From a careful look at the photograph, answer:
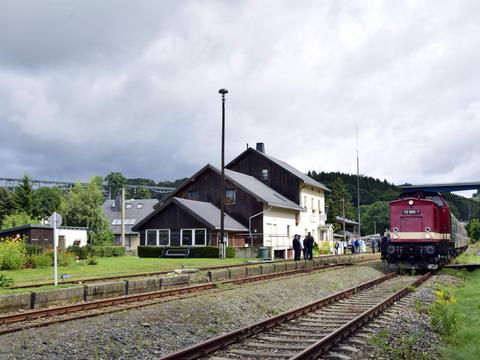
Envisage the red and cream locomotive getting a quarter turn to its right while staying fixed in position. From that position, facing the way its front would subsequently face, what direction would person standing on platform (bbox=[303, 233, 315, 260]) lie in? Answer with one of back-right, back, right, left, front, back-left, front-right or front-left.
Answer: front-right

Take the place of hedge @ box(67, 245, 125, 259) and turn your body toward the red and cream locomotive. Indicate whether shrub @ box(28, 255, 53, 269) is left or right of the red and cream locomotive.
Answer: right

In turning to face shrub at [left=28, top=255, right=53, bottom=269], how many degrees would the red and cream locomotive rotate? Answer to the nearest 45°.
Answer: approximately 90° to its right

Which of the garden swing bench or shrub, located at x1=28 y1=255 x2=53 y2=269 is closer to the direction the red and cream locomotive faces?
the shrub

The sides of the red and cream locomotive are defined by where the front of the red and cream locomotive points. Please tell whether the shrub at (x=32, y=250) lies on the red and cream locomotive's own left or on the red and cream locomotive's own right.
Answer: on the red and cream locomotive's own right

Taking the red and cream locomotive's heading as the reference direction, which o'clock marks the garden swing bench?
The garden swing bench is roughly at 4 o'clock from the red and cream locomotive.

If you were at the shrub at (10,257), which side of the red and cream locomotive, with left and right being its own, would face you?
right

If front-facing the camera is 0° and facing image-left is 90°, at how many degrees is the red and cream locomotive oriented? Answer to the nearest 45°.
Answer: approximately 0°

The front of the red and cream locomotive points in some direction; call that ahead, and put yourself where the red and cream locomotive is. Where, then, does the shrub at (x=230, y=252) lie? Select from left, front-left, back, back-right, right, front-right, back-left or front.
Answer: back-right

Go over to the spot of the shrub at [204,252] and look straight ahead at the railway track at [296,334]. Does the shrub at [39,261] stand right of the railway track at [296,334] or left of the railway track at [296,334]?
right

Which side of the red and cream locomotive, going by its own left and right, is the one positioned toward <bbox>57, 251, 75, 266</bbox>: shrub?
right

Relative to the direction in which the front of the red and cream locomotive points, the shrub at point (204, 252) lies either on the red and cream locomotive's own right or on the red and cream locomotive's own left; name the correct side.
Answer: on the red and cream locomotive's own right

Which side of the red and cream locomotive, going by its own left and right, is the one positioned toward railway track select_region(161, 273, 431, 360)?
front
